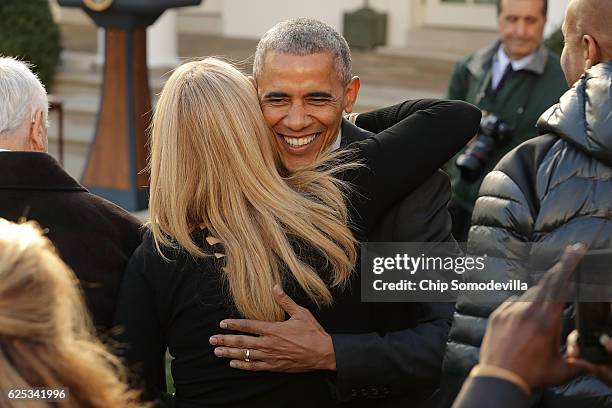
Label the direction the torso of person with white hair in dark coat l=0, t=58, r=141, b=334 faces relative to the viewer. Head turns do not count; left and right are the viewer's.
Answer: facing away from the viewer

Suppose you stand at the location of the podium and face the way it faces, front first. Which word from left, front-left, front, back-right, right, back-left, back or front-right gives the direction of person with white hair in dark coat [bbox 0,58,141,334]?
front-left

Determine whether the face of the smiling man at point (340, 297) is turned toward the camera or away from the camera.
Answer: toward the camera

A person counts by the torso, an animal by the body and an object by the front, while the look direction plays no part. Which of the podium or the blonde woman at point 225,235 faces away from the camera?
the blonde woman

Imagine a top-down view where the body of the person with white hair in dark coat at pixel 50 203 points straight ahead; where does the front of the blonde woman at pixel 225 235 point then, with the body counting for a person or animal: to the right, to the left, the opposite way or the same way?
the same way

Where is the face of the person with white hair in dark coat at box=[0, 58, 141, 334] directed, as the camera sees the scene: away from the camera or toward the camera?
away from the camera

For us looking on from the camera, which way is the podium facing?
facing the viewer and to the left of the viewer

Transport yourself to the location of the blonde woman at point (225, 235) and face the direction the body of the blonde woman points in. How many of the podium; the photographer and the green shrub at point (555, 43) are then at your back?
0

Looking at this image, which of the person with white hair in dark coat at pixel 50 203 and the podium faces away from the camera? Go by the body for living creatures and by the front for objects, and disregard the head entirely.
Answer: the person with white hair in dark coat

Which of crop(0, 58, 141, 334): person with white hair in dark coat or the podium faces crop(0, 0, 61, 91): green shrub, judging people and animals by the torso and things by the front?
the person with white hair in dark coat

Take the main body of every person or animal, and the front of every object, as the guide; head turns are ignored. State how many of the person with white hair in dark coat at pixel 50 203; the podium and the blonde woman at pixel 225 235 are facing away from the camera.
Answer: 2

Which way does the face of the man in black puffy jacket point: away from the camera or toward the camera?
away from the camera

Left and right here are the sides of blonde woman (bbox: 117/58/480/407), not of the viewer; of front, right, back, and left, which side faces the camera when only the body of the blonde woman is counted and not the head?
back

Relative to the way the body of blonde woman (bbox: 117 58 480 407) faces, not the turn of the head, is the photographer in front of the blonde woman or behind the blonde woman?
in front
